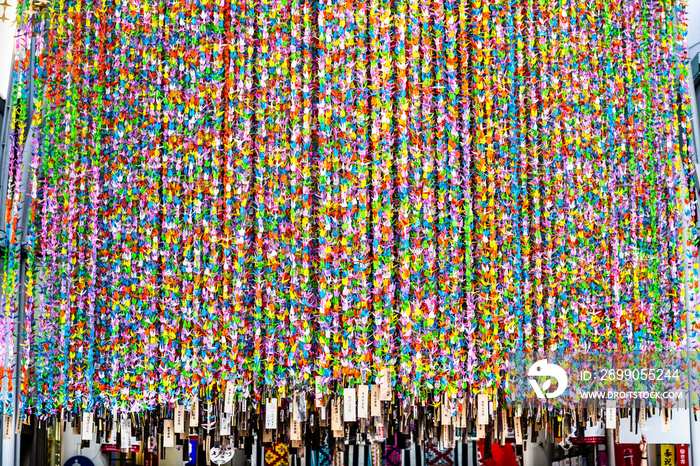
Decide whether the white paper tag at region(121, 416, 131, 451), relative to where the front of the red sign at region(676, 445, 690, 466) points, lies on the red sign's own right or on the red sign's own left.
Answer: on the red sign's own right

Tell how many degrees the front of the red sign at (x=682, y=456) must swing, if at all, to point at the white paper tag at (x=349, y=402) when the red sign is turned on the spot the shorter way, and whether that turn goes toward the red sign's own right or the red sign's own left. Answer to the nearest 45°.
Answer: approximately 45° to the red sign's own right

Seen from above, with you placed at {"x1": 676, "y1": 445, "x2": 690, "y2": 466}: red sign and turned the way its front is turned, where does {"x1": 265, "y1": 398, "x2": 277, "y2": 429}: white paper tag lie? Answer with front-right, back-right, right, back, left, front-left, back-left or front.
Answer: front-right

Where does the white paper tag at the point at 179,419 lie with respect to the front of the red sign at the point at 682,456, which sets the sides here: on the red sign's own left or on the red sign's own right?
on the red sign's own right

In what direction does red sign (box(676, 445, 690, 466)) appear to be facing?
toward the camera

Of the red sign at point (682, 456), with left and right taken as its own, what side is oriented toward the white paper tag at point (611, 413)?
front

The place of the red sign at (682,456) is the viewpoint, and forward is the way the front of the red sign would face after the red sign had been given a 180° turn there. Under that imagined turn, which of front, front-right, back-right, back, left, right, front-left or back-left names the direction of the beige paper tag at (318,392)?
back-left

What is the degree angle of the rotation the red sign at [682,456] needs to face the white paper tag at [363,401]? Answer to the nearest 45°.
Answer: approximately 45° to its right

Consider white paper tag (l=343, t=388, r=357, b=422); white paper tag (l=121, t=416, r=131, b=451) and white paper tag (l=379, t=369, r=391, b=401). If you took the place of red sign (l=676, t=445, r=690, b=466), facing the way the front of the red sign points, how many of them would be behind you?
0

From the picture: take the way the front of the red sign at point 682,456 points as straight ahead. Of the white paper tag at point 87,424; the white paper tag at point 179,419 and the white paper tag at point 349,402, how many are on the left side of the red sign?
0

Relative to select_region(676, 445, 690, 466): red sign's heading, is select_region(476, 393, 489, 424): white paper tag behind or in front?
in front

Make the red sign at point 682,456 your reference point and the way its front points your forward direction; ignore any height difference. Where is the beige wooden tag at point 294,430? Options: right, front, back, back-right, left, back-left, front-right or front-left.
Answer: front-right
